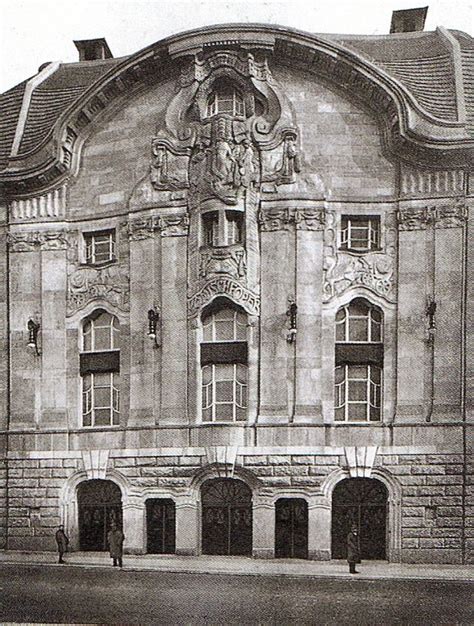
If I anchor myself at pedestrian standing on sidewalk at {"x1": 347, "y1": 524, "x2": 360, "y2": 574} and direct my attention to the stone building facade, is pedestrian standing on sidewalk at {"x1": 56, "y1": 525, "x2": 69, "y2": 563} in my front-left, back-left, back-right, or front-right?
front-left

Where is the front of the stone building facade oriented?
toward the camera
